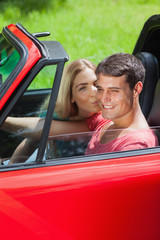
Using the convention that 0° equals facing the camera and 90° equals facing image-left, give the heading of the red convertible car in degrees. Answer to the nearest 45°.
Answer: approximately 45°

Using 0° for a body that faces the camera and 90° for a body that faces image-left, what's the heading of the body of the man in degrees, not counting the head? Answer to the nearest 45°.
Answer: approximately 45°
